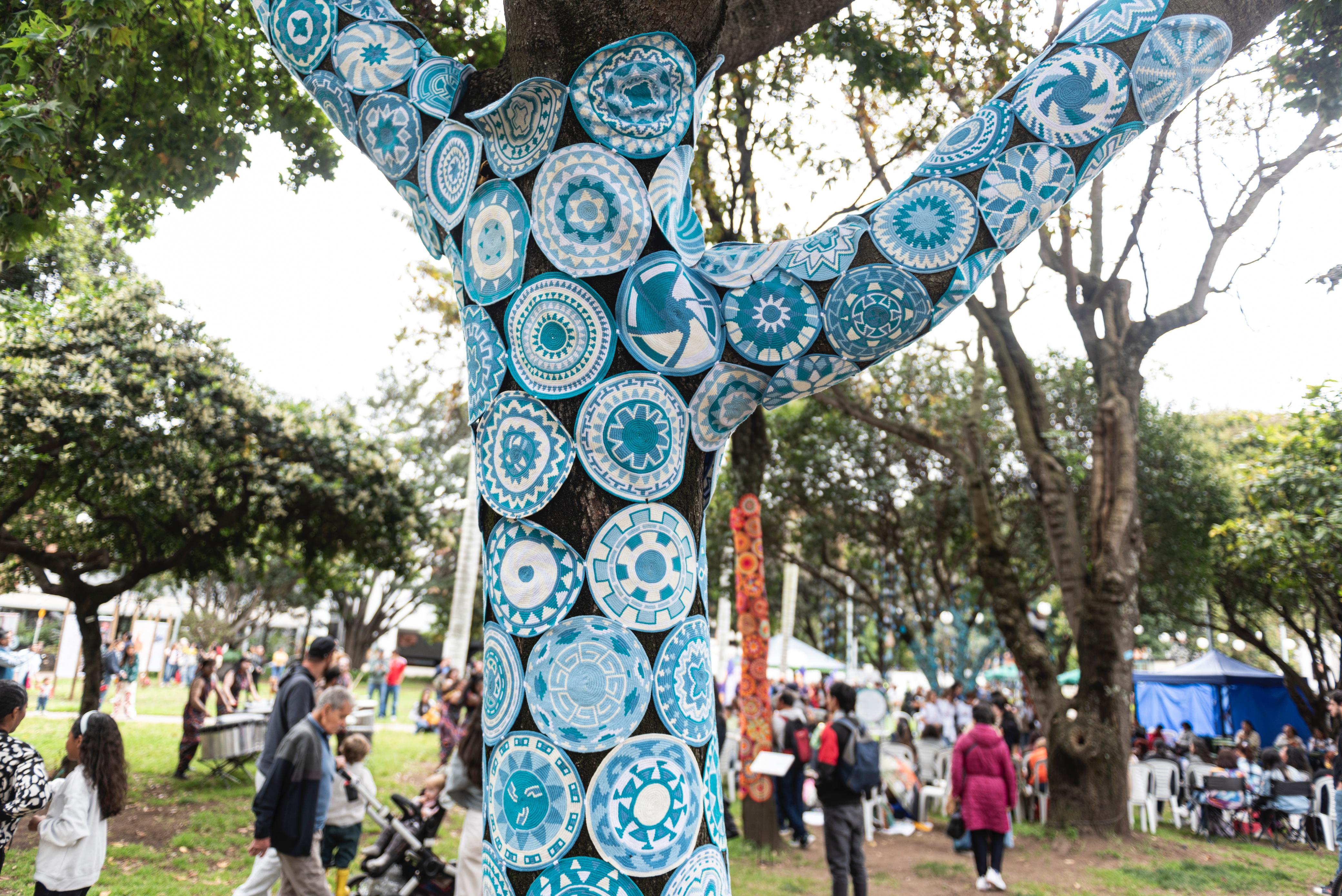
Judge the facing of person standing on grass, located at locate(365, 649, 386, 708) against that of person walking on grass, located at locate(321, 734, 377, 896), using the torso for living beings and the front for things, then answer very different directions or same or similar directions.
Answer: very different directions

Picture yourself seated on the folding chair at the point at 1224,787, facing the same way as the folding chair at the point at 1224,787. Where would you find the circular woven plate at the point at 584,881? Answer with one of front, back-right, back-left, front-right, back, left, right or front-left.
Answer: back

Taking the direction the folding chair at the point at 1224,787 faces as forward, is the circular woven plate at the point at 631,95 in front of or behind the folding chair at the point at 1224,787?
behind

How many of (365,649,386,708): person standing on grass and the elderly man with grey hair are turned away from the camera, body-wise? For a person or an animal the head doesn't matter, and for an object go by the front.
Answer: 0

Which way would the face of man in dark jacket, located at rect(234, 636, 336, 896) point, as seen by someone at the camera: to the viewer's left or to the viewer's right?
to the viewer's right
